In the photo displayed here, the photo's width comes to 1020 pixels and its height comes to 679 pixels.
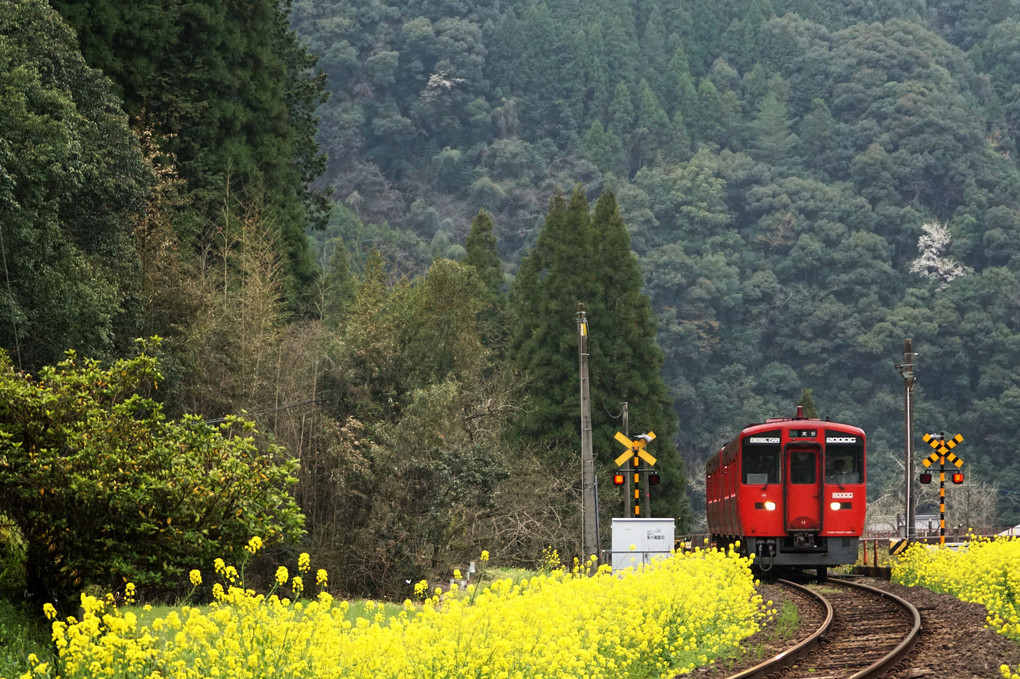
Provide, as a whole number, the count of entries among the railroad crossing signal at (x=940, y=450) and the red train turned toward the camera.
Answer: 2

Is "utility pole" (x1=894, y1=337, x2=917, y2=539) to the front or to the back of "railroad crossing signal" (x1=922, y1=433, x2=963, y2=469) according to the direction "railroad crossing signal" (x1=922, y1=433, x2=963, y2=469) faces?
to the back

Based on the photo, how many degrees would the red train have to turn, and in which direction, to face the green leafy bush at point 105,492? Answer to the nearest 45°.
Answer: approximately 45° to its right

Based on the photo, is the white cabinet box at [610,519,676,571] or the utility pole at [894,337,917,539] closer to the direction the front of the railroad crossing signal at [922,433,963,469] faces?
the white cabinet box

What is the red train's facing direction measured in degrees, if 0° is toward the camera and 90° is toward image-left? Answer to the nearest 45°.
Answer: approximately 0°

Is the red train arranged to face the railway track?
yes
